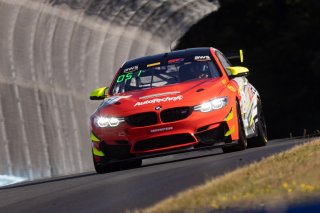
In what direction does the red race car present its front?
toward the camera
